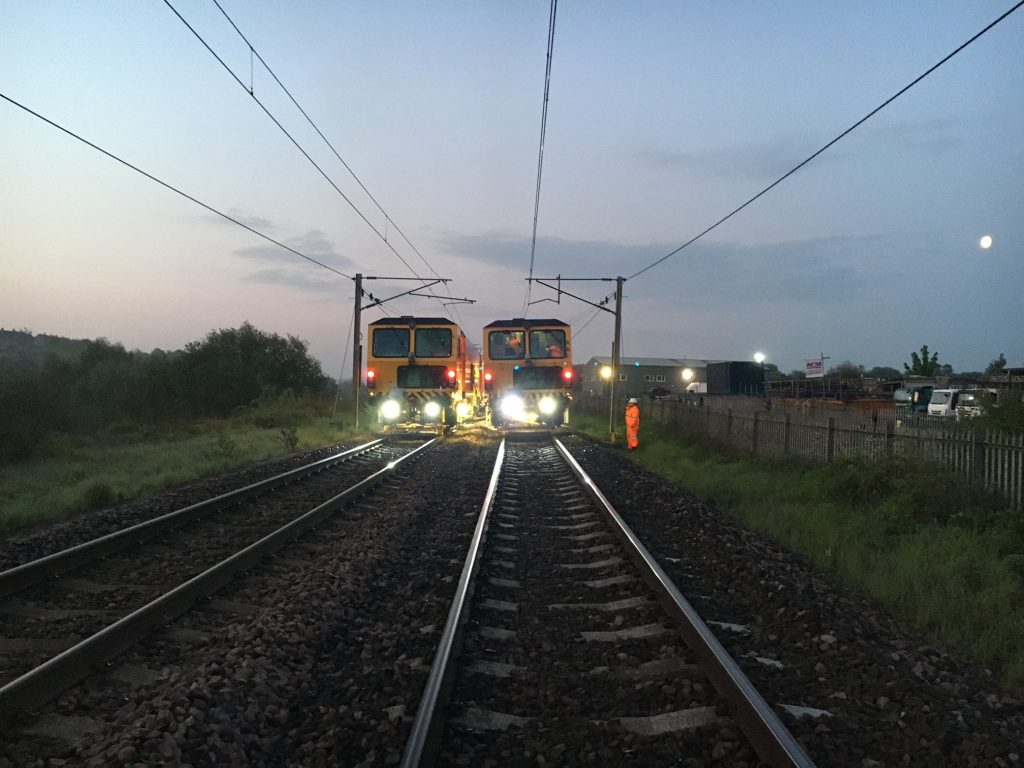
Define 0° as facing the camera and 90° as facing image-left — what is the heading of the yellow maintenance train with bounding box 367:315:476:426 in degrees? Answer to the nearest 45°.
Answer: approximately 0°

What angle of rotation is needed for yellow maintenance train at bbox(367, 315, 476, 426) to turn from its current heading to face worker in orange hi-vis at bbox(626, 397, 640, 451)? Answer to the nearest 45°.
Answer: approximately 45° to its left

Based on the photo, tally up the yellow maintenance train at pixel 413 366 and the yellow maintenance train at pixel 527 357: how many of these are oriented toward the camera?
2

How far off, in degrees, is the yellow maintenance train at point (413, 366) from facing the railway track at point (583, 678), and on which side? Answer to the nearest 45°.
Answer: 0° — it already faces it

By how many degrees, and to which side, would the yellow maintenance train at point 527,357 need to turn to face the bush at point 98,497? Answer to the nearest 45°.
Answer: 0° — it already faces it

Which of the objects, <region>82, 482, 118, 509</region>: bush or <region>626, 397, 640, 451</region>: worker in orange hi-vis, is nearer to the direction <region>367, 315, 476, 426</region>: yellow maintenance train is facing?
the bush
